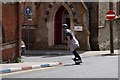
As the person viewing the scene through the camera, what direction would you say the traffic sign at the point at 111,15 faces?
facing the viewer
